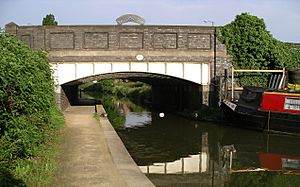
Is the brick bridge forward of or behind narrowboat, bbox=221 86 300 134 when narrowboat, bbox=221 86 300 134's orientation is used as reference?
forward

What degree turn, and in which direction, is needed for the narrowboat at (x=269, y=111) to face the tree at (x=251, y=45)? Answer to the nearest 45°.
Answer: approximately 90° to its right

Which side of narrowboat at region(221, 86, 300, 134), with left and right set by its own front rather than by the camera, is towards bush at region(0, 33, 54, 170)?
left
